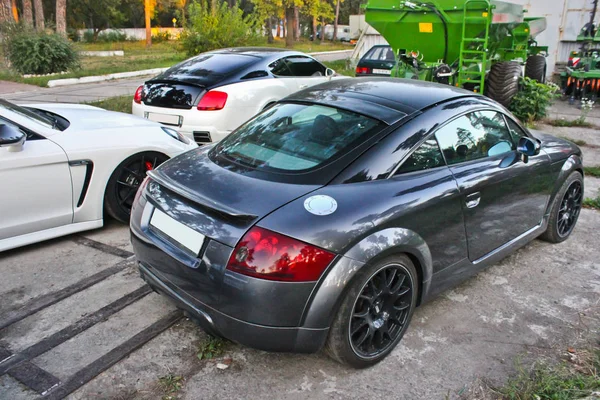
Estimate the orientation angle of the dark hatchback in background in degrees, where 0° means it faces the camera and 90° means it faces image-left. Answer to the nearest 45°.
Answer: approximately 180°

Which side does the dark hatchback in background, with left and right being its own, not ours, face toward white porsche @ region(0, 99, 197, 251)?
back

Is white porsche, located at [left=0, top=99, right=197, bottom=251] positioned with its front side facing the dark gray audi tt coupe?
no

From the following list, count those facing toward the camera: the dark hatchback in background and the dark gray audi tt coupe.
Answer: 0

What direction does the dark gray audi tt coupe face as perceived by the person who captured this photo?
facing away from the viewer and to the right of the viewer

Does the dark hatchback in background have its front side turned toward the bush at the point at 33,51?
no

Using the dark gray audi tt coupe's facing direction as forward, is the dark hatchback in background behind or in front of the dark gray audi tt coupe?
in front

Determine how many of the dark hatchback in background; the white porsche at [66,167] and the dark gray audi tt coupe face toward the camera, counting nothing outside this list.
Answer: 0

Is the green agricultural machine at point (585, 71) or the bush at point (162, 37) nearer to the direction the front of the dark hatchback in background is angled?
the bush

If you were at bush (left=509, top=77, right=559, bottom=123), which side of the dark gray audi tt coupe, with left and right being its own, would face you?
front

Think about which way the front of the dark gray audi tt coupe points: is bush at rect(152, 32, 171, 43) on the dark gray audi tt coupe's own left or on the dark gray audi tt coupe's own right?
on the dark gray audi tt coupe's own left

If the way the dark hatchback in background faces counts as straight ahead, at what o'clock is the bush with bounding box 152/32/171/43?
The bush is roughly at 11 o'clock from the dark hatchback in background.

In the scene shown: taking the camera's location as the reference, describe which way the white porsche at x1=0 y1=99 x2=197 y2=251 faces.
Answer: facing away from the viewer and to the right of the viewer

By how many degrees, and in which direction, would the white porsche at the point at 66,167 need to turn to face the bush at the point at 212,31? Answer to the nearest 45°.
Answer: approximately 45° to its left

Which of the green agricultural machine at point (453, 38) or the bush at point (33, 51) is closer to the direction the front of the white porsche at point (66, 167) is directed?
the green agricultural machine
